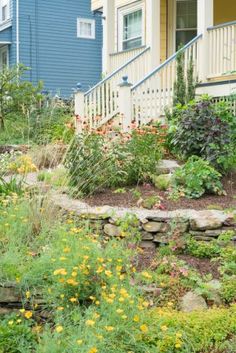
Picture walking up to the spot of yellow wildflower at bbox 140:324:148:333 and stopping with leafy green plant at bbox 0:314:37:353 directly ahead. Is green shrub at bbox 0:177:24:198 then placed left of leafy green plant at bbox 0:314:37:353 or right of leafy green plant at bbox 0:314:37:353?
right

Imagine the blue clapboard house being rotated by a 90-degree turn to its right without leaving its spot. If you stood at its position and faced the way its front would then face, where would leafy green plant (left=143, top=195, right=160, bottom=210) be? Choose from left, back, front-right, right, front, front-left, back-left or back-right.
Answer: back-left

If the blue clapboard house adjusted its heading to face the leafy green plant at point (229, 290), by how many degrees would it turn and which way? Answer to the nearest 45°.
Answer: approximately 45° to its left

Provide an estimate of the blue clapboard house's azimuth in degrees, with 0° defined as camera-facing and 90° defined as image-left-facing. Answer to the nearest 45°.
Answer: approximately 45°

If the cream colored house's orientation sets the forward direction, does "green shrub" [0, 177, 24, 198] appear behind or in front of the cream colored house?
in front

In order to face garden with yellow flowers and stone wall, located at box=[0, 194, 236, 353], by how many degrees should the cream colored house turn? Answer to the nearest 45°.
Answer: approximately 45° to its left

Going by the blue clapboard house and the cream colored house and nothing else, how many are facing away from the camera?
0

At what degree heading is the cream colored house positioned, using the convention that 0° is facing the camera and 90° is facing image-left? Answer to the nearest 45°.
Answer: approximately 45°

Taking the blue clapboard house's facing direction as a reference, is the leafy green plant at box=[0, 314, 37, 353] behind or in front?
in front

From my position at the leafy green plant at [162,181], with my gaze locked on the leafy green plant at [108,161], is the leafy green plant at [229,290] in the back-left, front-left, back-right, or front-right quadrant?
back-left
